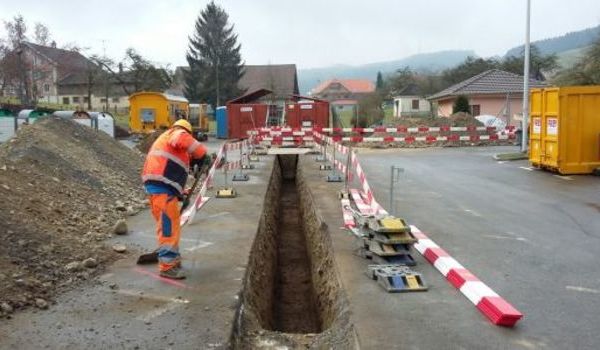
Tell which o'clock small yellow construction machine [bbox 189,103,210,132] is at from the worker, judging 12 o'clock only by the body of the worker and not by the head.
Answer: The small yellow construction machine is roughly at 9 o'clock from the worker.

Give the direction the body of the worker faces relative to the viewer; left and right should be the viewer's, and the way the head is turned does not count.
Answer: facing to the right of the viewer

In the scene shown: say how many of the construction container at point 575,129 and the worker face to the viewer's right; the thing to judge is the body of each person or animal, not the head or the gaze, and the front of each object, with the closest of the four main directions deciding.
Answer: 1

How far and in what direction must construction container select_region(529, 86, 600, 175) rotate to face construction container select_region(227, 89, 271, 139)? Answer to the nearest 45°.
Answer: approximately 90° to its right

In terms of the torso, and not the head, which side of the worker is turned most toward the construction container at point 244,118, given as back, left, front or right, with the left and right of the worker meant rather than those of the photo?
left

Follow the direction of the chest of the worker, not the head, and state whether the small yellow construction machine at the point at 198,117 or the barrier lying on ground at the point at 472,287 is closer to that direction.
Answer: the barrier lying on ground

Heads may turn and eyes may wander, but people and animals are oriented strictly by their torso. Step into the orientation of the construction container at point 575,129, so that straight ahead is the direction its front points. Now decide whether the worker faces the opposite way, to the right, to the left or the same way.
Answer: the opposite way
